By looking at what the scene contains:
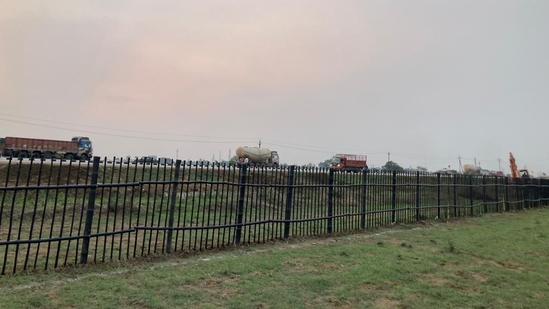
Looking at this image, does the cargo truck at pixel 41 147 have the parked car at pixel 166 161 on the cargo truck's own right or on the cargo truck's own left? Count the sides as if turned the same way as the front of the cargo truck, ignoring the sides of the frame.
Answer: on the cargo truck's own right

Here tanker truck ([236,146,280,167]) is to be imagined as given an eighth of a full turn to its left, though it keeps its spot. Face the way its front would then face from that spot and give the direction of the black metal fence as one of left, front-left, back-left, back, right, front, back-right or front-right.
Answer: back-right

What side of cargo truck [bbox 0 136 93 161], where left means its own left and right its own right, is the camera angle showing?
right

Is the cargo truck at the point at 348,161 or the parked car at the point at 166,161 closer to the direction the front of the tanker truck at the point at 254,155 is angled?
the cargo truck

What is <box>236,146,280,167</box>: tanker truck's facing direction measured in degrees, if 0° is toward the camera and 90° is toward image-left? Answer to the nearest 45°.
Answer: approximately 270°

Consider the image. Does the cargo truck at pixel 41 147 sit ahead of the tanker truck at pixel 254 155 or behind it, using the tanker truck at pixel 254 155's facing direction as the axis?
behind

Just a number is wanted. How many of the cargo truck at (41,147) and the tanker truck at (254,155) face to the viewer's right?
2

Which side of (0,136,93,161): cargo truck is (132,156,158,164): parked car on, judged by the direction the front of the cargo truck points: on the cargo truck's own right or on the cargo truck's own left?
on the cargo truck's own right

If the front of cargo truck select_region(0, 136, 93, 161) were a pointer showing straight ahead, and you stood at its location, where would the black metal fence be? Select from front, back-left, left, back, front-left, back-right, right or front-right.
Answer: right

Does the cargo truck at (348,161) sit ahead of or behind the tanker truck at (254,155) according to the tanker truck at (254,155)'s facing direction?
ahead
